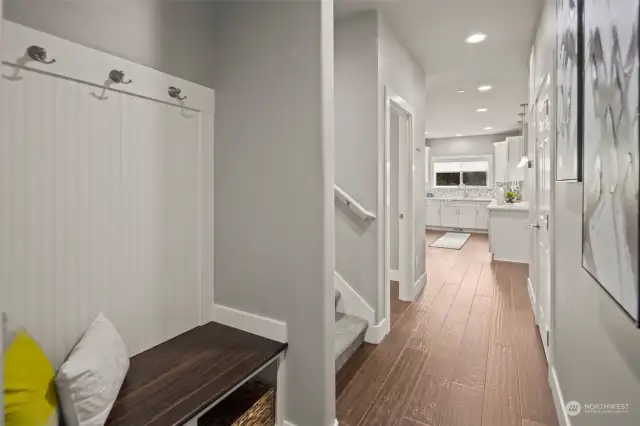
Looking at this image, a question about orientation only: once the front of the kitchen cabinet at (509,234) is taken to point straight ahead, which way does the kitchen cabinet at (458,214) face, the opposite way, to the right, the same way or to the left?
to the left

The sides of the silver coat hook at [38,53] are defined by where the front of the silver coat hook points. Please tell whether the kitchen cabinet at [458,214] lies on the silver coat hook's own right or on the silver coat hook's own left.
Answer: on the silver coat hook's own left

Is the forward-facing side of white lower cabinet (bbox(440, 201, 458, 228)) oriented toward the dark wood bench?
yes

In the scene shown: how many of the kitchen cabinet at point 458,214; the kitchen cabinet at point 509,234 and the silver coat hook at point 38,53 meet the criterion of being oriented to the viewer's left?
1

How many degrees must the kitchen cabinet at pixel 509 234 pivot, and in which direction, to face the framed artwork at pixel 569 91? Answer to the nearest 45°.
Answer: approximately 90° to its left

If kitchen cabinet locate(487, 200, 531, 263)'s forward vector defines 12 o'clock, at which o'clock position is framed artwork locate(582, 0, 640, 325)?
The framed artwork is roughly at 9 o'clock from the kitchen cabinet.

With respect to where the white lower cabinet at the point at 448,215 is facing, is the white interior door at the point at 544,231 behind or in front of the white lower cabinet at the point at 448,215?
in front

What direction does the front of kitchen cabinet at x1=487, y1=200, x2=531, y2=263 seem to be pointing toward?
to the viewer's left

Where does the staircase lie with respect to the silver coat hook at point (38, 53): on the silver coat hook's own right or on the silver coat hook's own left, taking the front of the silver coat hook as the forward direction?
on the silver coat hook's own left

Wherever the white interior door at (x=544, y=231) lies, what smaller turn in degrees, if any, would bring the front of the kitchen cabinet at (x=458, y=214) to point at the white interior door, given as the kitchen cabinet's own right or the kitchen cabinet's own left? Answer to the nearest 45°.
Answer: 0° — it already faces it
